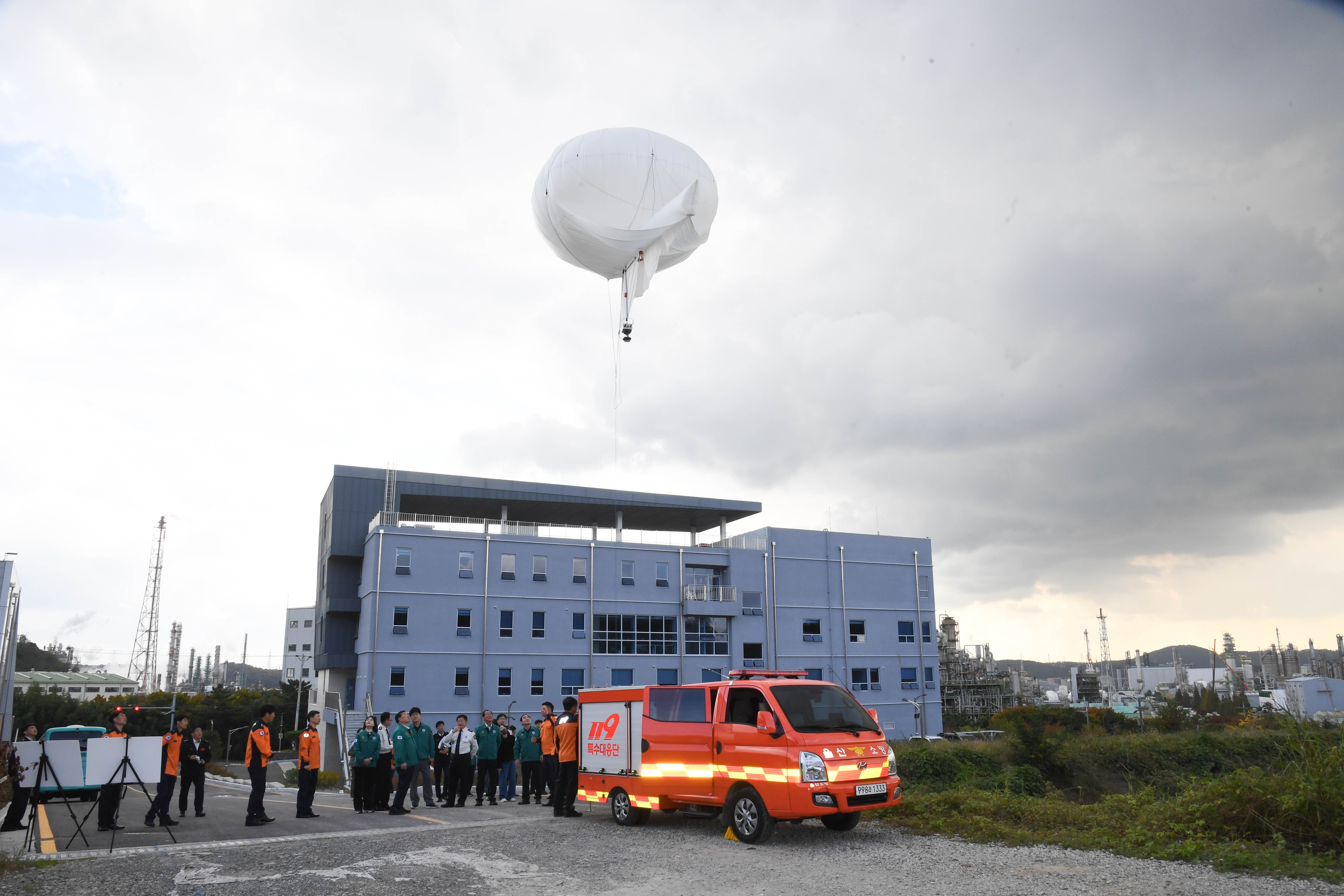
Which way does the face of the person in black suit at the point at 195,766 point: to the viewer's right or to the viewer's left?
to the viewer's right

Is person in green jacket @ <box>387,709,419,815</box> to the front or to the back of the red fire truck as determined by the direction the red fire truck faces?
to the back

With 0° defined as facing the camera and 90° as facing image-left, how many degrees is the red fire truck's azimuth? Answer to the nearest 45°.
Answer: approximately 315°

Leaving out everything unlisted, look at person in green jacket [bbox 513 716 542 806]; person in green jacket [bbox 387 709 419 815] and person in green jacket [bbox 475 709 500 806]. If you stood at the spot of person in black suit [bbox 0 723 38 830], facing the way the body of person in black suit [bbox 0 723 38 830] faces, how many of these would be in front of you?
3

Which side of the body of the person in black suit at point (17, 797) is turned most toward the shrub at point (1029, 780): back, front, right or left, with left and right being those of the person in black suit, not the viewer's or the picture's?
front

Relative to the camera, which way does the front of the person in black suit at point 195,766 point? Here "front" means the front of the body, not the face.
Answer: toward the camera

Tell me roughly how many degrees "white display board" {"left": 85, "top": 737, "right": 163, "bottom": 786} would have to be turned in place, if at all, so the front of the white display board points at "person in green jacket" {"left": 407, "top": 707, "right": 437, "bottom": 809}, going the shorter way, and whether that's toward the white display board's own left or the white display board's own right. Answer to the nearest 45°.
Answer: approximately 45° to the white display board's own right

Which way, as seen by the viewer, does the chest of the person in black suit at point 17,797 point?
to the viewer's right
